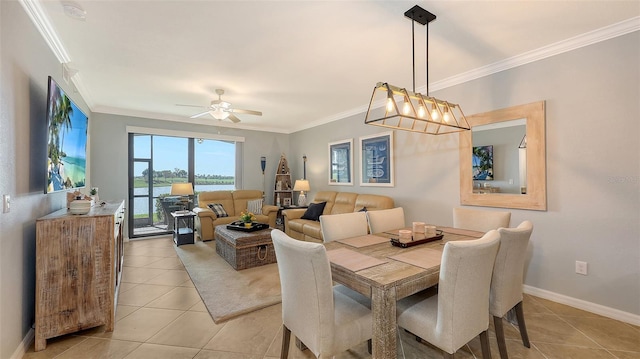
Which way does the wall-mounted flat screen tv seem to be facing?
to the viewer's right

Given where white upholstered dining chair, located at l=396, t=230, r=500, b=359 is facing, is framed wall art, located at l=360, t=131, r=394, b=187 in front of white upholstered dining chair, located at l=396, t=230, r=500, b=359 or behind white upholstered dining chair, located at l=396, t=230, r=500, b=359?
in front

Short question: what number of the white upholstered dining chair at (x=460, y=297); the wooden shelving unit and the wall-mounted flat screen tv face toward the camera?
1

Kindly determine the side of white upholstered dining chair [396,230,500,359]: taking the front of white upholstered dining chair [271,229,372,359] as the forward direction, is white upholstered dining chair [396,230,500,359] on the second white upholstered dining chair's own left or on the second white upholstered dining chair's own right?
on the second white upholstered dining chair's own right

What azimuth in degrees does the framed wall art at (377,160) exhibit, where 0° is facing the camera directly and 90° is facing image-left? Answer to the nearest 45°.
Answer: approximately 45°

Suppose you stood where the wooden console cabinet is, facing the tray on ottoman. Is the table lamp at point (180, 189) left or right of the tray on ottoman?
left

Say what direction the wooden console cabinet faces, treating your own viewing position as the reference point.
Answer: facing to the right of the viewer

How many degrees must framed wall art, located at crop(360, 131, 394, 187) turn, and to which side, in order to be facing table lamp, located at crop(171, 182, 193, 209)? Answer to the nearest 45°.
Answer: approximately 45° to its right

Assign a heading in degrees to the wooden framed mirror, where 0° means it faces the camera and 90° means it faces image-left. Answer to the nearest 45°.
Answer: approximately 45°

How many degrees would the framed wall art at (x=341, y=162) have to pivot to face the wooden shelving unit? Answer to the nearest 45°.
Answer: approximately 90° to its right
